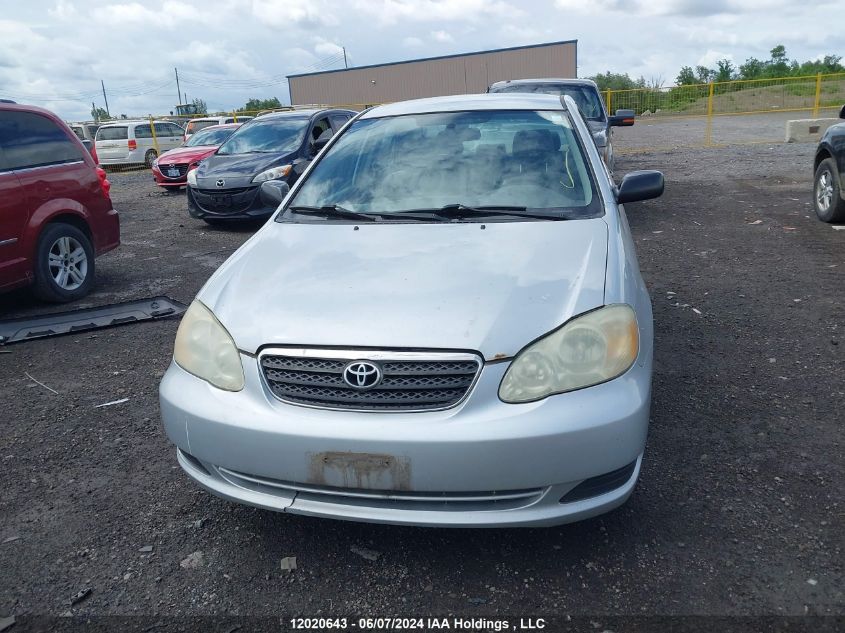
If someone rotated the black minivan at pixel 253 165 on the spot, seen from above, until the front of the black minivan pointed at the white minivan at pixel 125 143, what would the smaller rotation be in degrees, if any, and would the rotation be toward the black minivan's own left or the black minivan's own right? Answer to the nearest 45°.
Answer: approximately 135° to the black minivan's own right

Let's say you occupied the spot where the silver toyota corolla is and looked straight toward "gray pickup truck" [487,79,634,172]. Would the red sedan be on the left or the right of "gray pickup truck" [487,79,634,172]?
left

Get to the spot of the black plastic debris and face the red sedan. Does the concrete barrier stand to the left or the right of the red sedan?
right

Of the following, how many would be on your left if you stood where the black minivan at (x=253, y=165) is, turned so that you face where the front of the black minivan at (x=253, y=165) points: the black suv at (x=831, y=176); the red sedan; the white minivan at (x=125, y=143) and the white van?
1

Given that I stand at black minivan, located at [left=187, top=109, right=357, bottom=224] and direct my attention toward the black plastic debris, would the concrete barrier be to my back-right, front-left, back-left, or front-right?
back-left

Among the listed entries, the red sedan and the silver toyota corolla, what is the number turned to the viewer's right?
0

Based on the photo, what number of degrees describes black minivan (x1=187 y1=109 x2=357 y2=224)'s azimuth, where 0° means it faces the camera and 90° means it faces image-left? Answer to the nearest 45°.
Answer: approximately 45°

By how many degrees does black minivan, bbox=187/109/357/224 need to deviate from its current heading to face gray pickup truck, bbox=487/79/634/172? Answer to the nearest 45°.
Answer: approximately 135° to its left

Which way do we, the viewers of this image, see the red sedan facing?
facing the viewer and to the left of the viewer

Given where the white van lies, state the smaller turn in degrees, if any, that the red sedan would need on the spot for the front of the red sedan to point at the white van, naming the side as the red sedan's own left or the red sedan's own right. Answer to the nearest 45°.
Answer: approximately 135° to the red sedan's own right

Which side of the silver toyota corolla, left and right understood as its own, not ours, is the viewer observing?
front

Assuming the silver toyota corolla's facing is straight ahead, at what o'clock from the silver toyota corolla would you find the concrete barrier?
The concrete barrier is roughly at 7 o'clock from the silver toyota corolla.

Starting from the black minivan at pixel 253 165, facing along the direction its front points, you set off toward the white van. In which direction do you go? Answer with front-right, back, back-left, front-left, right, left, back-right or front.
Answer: back-right

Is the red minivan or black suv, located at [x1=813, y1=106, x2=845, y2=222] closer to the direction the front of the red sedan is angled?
the red minivan

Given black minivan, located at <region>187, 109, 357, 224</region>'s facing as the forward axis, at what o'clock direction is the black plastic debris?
The black plastic debris is roughly at 11 o'clock from the black minivan.

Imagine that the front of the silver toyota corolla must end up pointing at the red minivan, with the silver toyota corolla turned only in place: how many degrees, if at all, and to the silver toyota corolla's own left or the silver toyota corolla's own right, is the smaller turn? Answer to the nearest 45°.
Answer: approximately 135° to the silver toyota corolla's own right
